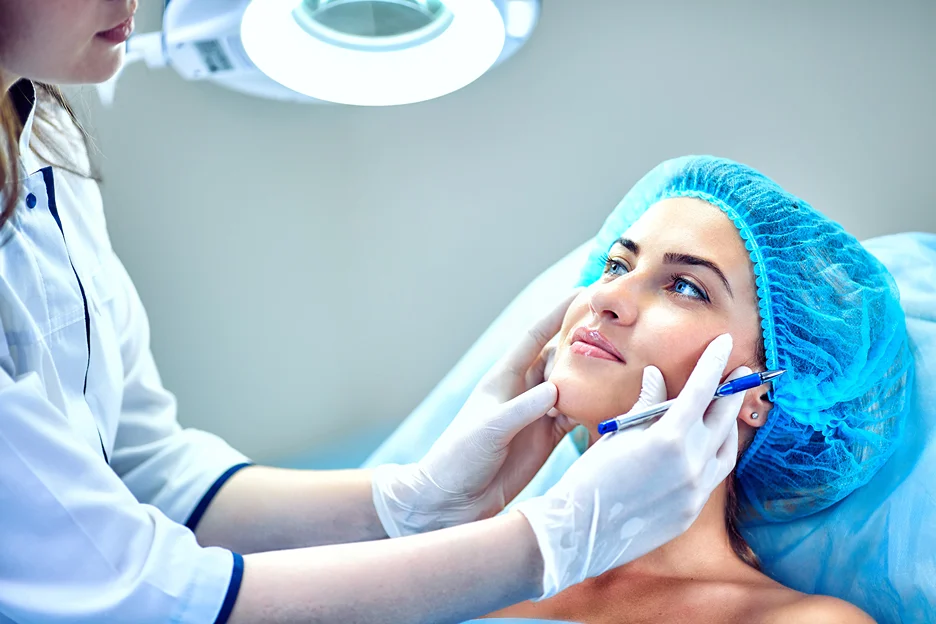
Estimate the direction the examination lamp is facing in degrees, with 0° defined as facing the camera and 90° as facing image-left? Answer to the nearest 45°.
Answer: approximately 0°
